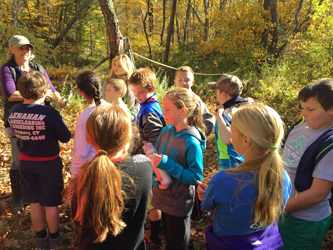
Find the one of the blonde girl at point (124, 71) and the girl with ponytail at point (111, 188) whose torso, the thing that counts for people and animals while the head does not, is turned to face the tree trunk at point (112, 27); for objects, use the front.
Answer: the girl with ponytail

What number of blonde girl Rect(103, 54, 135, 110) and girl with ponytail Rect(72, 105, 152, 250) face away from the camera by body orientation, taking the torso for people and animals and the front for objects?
1

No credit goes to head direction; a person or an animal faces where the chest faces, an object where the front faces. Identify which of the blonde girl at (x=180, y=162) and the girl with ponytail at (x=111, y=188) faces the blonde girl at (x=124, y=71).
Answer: the girl with ponytail

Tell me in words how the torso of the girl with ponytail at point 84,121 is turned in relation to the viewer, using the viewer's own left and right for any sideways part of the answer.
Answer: facing away from the viewer and to the left of the viewer

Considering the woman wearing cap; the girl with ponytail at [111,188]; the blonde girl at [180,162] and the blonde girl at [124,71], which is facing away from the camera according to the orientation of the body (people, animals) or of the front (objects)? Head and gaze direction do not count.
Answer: the girl with ponytail

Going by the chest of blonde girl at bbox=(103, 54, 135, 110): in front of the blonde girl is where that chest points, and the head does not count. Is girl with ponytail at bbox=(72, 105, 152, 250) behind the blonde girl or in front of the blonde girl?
in front

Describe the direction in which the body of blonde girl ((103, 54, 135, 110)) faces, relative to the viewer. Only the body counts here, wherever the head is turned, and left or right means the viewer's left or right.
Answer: facing the viewer and to the left of the viewer

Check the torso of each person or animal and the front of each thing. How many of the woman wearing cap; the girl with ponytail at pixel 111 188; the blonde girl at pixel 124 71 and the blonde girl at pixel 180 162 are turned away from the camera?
1

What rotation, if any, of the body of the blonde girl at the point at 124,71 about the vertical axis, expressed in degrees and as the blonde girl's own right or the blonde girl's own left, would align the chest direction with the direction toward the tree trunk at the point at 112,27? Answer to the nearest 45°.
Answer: approximately 135° to the blonde girl's own right

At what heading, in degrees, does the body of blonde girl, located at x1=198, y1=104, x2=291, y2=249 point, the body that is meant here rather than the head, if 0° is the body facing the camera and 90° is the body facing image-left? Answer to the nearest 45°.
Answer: approximately 135°

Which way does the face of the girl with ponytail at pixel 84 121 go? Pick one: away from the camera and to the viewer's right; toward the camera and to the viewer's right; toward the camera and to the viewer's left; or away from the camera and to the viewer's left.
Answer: away from the camera and to the viewer's left

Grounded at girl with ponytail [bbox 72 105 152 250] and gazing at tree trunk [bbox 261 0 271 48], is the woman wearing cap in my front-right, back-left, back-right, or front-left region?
front-left

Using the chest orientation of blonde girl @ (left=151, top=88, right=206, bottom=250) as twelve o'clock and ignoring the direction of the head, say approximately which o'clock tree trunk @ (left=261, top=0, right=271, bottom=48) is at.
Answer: The tree trunk is roughly at 5 o'clock from the blonde girl.

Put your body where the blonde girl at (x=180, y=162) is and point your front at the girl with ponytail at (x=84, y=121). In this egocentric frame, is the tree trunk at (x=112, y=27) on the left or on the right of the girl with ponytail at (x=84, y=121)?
right

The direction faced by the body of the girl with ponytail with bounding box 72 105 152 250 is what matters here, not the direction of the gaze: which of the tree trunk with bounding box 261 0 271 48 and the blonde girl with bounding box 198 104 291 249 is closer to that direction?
the tree trunk
